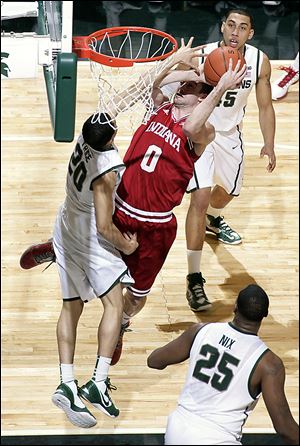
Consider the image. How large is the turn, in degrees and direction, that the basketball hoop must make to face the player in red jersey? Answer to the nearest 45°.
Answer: approximately 45° to its right

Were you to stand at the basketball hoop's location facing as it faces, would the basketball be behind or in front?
in front

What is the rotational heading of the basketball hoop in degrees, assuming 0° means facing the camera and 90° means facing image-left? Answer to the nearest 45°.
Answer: approximately 270°
